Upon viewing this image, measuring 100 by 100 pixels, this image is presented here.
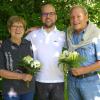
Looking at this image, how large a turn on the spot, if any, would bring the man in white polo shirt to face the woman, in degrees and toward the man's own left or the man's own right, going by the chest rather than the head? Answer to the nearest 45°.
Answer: approximately 45° to the man's own right

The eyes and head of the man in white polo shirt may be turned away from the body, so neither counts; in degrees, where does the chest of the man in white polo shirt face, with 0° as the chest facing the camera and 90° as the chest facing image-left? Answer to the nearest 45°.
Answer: approximately 0°
